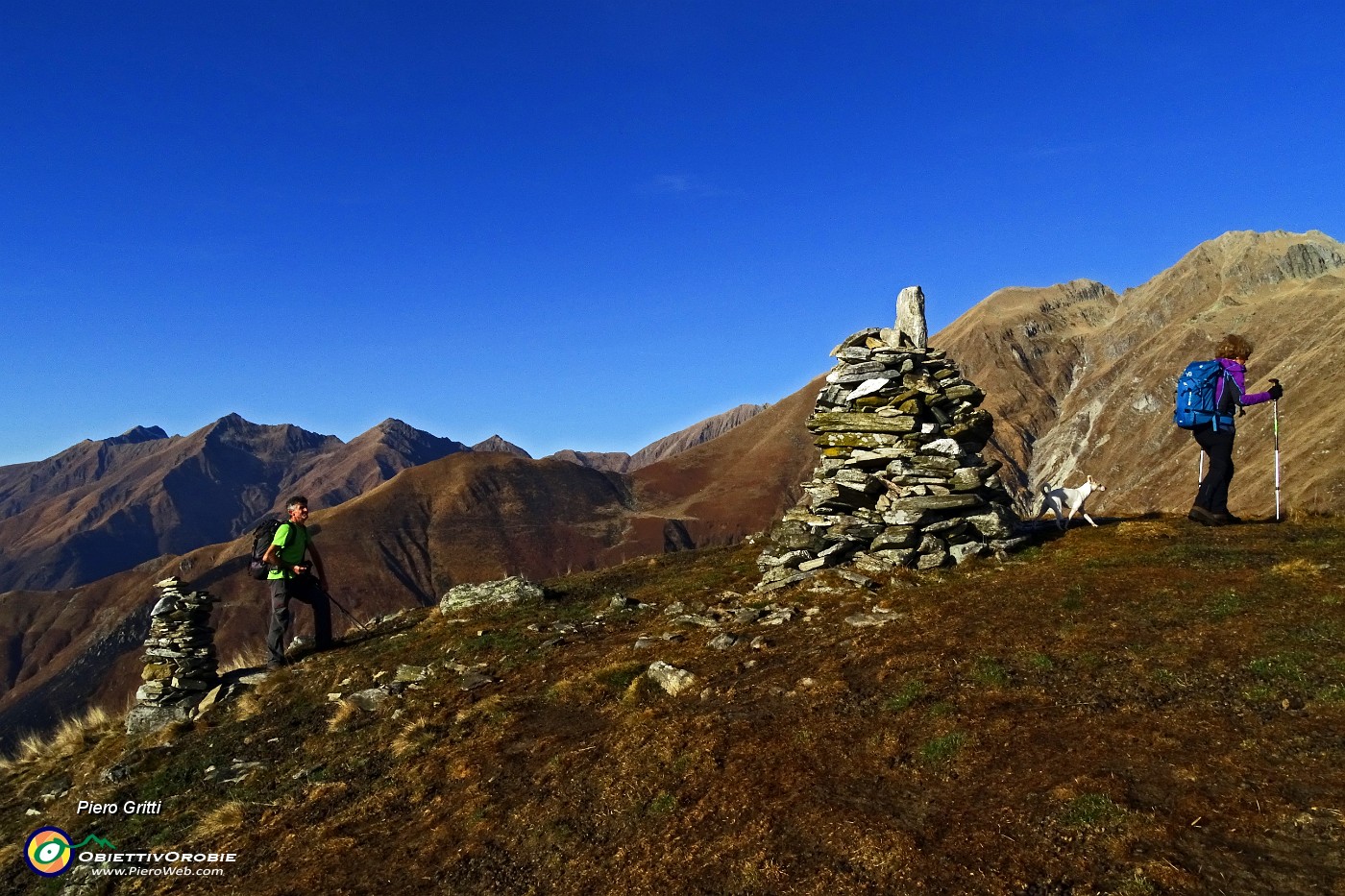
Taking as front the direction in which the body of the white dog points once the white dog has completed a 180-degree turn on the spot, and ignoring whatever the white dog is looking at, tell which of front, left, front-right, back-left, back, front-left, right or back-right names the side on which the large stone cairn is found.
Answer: front-left

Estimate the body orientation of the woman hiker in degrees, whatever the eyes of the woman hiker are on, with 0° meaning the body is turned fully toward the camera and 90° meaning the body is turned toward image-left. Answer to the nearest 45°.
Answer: approximately 270°

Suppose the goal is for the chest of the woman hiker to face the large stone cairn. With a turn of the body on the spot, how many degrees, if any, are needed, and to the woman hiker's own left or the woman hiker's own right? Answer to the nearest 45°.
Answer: approximately 135° to the woman hiker's own right

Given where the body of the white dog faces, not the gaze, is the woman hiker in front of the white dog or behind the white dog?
in front

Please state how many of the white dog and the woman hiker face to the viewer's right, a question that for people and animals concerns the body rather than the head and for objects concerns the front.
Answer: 2

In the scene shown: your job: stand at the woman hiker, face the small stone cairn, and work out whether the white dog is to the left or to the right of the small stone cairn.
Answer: right

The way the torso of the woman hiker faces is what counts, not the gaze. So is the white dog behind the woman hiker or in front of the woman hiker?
behind

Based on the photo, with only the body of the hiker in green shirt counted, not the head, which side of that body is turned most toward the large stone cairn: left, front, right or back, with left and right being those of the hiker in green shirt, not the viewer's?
front

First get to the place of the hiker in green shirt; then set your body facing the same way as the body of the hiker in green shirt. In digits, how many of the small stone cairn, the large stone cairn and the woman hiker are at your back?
1

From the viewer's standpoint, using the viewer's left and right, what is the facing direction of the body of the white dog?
facing to the right of the viewer
